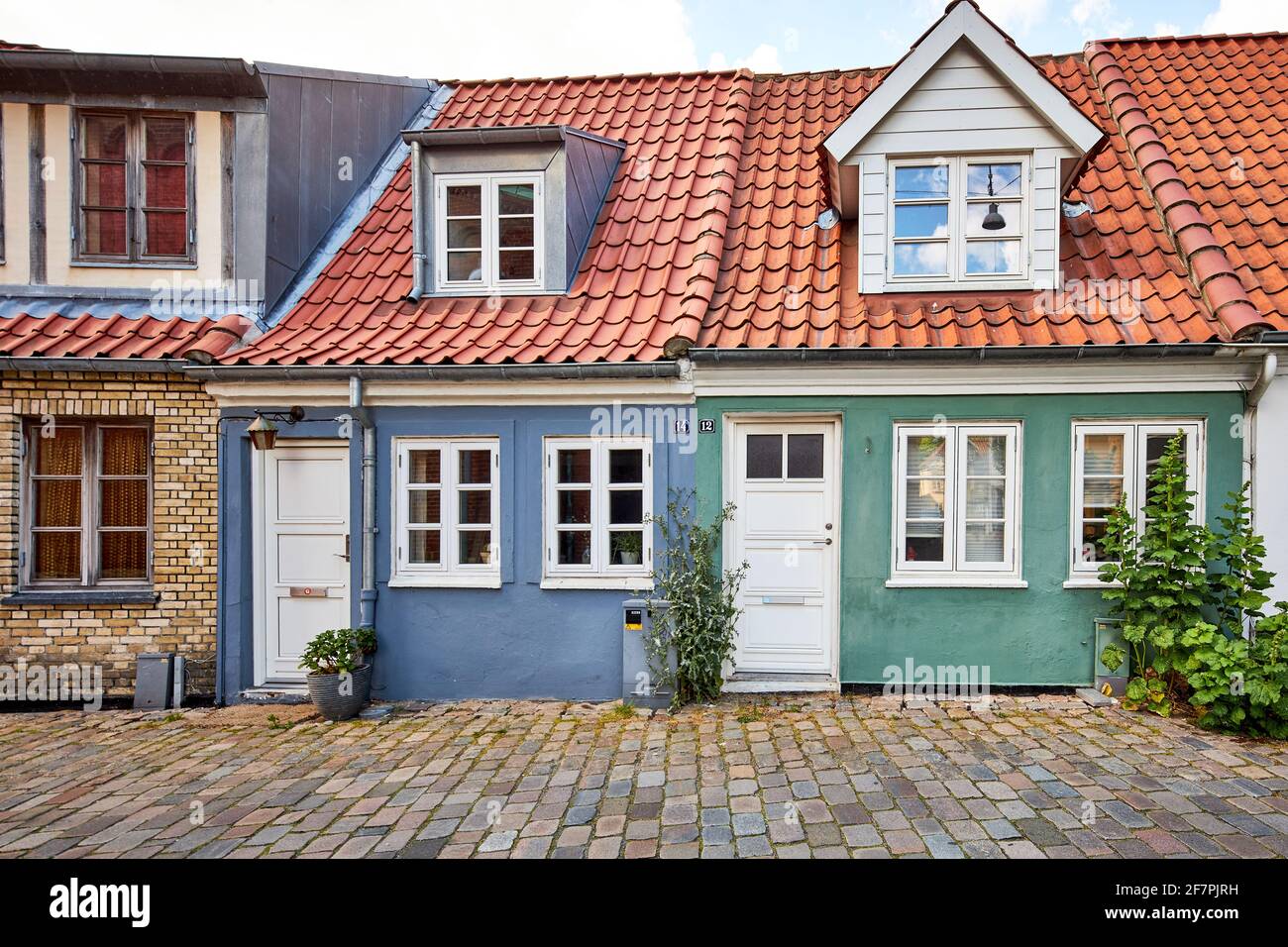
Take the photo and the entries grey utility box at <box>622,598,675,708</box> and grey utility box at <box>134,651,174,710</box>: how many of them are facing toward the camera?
2

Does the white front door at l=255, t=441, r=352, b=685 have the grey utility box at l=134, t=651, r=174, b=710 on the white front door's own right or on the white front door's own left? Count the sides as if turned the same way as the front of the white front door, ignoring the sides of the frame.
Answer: on the white front door's own right

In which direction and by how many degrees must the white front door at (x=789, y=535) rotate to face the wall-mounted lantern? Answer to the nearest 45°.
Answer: approximately 90° to its right

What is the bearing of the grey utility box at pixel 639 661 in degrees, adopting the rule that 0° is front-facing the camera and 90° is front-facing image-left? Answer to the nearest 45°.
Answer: approximately 0°

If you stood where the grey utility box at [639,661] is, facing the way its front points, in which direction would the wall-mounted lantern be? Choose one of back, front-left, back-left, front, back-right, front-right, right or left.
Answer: right

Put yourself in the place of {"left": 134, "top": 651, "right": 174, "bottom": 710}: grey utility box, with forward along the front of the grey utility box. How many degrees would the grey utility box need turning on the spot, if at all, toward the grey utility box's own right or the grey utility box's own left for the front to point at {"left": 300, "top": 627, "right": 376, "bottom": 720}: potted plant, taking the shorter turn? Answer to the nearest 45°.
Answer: approximately 45° to the grey utility box's own left

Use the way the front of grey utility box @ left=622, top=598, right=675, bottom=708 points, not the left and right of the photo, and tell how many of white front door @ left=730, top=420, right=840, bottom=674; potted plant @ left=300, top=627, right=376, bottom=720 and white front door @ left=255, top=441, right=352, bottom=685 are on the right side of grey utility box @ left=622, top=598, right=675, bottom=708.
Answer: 2

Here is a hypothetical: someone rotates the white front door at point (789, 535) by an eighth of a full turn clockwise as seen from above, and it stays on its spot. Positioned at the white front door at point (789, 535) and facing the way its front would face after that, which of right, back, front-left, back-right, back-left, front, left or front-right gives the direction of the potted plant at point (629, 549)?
front-right

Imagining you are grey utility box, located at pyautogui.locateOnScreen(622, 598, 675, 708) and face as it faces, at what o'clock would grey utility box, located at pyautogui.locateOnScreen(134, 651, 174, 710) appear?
grey utility box, located at pyautogui.locateOnScreen(134, 651, 174, 710) is roughly at 3 o'clock from grey utility box, located at pyautogui.locateOnScreen(622, 598, 675, 708).

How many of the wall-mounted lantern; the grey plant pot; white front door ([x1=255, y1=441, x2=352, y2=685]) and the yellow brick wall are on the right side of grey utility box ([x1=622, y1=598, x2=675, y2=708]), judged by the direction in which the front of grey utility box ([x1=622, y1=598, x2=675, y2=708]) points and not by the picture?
4

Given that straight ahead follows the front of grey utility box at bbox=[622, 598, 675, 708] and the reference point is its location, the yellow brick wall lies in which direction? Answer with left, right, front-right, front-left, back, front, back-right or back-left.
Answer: right
